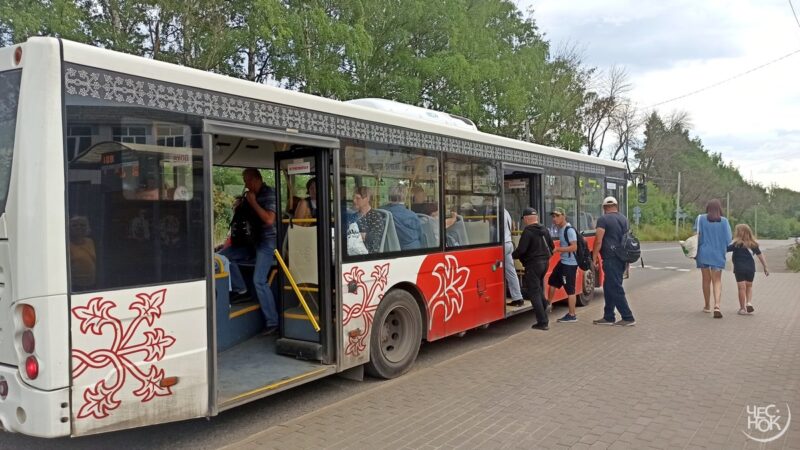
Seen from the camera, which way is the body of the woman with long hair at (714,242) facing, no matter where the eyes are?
away from the camera

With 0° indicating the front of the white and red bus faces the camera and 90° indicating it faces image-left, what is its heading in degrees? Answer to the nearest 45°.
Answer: approximately 225°

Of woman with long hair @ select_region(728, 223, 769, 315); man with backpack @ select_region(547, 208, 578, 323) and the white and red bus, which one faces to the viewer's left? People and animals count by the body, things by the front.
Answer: the man with backpack

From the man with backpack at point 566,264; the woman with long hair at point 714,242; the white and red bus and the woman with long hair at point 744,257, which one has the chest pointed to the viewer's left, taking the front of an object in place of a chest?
the man with backpack

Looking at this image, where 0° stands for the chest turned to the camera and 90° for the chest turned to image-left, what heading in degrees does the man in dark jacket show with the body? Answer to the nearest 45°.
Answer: approximately 135°

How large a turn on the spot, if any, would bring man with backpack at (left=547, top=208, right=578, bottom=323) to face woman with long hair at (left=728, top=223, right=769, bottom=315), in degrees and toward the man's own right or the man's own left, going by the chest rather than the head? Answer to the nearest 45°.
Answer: approximately 180°

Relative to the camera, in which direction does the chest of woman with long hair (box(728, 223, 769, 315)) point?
away from the camera

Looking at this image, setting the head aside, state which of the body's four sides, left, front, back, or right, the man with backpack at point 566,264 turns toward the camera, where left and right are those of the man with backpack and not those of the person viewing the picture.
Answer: left

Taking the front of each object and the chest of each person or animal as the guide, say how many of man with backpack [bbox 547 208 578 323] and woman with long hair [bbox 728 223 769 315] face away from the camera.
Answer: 1

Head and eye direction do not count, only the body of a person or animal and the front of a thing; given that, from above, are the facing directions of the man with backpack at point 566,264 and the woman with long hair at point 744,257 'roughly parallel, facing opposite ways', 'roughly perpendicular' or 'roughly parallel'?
roughly perpendicular

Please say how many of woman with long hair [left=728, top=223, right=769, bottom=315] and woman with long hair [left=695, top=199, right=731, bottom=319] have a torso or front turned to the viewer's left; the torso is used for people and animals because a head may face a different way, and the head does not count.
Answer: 0

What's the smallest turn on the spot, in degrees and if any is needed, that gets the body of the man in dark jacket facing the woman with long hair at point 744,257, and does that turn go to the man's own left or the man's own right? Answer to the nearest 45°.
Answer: approximately 90° to the man's own right

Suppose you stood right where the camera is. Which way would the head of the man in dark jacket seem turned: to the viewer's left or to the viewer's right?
to the viewer's left

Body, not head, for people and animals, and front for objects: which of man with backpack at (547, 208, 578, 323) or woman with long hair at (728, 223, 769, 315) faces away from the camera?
the woman with long hair
